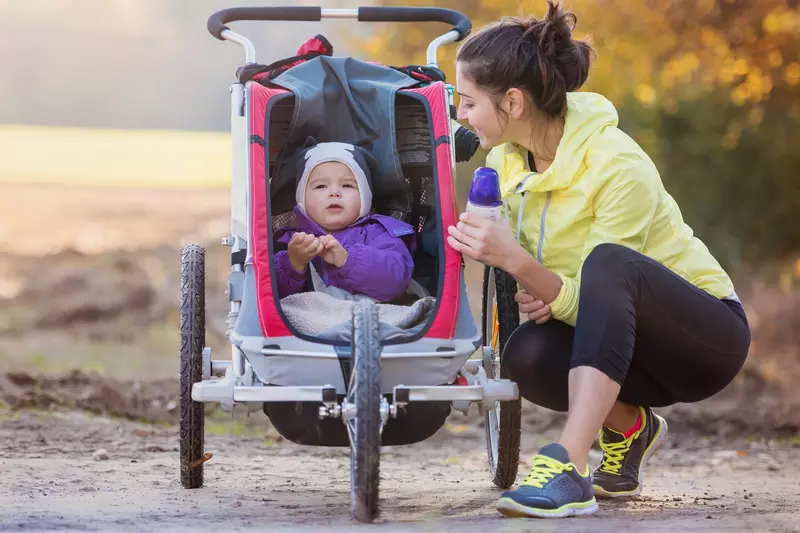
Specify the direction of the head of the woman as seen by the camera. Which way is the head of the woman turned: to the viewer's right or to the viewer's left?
to the viewer's left

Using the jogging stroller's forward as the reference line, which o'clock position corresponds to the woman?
The woman is roughly at 10 o'clock from the jogging stroller.

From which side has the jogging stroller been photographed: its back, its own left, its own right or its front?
front

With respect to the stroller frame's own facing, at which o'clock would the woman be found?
The woman is roughly at 9 o'clock from the stroller frame.
